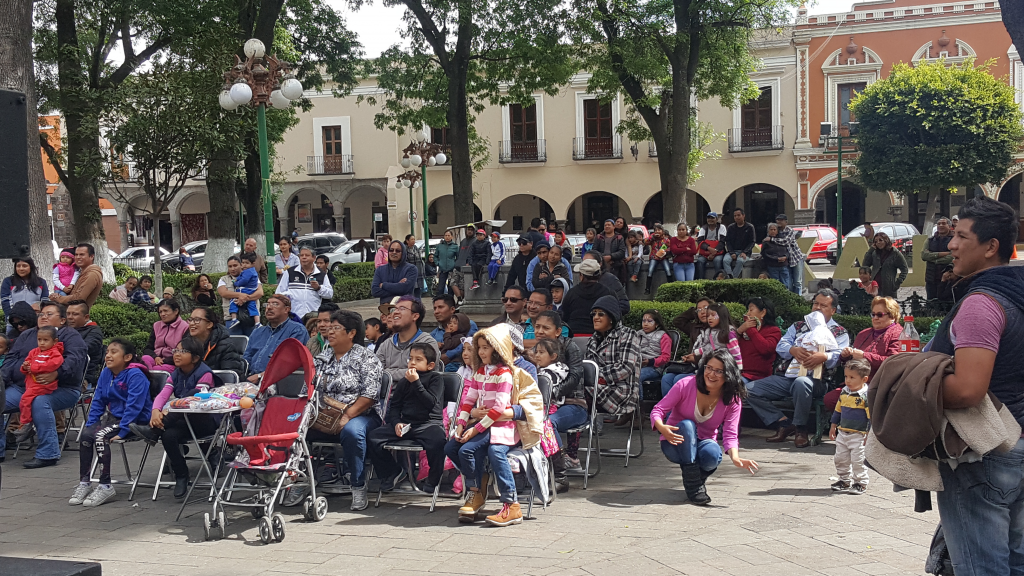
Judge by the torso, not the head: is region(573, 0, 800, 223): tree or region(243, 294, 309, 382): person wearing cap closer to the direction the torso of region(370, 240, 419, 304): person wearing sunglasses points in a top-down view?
the person wearing cap

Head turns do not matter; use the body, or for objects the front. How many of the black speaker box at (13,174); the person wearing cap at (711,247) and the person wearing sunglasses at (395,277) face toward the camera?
2

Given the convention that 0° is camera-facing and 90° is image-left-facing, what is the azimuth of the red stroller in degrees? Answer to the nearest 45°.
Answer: approximately 45°

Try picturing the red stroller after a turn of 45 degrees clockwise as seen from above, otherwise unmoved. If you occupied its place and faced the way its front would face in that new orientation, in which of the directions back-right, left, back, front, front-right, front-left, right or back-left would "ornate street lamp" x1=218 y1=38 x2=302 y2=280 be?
right

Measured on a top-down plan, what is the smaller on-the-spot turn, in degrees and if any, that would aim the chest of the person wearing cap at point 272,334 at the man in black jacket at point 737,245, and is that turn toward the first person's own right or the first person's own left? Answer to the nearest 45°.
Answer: approximately 180°

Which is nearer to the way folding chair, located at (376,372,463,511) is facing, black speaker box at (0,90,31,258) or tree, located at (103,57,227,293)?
the black speaker box

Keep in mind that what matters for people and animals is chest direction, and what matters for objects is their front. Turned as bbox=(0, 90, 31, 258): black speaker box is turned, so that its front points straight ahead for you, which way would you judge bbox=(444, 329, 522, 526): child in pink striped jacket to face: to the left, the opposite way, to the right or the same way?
the opposite way

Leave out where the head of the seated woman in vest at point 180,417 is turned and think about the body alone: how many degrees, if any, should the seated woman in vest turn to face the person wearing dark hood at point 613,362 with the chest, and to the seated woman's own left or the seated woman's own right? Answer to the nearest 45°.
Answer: approximately 135° to the seated woman's own left

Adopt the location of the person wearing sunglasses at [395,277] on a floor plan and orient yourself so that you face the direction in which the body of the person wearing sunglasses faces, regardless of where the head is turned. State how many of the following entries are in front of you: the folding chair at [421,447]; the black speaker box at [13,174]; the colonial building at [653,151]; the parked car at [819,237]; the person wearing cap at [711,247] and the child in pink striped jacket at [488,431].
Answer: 3

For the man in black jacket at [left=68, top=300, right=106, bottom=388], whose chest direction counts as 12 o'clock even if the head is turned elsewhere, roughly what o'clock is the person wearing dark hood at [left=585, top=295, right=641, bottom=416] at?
The person wearing dark hood is roughly at 9 o'clock from the man in black jacket.

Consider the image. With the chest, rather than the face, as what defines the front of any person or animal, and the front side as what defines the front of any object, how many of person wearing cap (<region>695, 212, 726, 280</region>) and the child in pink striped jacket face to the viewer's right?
0
